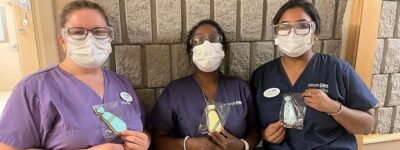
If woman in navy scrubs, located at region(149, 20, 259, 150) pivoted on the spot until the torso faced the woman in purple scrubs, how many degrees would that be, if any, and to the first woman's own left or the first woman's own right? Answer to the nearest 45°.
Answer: approximately 45° to the first woman's own right

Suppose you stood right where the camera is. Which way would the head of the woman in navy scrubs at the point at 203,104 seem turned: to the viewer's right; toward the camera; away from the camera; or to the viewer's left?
toward the camera

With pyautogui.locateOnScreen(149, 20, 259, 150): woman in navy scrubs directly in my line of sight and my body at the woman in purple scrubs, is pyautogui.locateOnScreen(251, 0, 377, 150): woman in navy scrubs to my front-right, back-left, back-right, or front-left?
front-right

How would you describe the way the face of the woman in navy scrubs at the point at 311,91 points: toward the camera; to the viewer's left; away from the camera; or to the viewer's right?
toward the camera

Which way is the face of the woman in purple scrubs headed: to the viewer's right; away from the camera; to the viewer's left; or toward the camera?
toward the camera

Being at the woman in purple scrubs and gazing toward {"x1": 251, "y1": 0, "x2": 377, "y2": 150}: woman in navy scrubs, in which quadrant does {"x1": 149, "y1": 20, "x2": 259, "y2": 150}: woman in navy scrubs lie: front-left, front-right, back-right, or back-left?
front-left

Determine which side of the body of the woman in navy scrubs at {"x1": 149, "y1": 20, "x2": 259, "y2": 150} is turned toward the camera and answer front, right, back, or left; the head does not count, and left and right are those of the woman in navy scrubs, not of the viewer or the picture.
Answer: front
